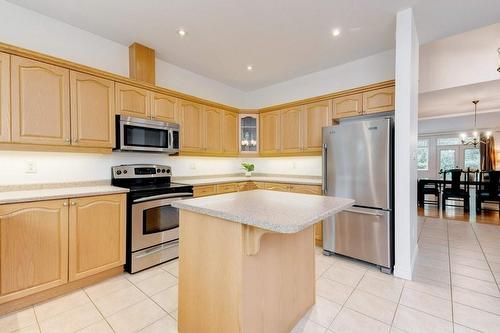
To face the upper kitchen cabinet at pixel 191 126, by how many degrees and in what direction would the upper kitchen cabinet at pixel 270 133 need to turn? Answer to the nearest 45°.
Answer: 0° — it already faces it

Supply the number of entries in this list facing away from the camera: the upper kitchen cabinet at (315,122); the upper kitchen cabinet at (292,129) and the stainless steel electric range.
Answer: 0

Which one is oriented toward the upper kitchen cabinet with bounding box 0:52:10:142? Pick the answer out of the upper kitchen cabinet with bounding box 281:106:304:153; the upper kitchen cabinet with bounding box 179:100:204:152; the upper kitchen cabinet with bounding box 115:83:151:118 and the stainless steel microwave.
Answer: the upper kitchen cabinet with bounding box 281:106:304:153

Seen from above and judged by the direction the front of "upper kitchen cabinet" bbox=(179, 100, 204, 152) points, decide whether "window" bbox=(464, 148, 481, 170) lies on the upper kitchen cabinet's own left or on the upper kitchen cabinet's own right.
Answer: on the upper kitchen cabinet's own left

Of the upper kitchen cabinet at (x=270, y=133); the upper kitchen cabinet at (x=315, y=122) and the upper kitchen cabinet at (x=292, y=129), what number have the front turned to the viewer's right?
0

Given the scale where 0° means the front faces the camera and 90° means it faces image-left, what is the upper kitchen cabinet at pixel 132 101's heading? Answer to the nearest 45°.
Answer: approximately 315°

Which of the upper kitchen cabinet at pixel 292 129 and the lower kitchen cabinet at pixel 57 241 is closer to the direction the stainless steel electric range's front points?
the upper kitchen cabinet

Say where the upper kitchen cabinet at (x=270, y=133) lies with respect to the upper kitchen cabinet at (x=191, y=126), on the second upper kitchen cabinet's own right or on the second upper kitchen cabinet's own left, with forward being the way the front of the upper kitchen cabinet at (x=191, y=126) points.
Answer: on the second upper kitchen cabinet's own left

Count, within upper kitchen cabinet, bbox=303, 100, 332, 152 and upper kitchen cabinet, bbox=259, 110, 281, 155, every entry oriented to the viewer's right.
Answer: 0

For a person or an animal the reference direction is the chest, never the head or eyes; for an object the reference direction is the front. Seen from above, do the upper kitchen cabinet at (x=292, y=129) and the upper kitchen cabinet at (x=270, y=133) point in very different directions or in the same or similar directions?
same or similar directions

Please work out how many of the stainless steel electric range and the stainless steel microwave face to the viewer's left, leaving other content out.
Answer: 0

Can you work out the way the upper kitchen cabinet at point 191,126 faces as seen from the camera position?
facing the viewer and to the right of the viewer

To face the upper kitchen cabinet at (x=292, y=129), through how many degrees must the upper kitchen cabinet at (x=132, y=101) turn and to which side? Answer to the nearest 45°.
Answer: approximately 45° to its left

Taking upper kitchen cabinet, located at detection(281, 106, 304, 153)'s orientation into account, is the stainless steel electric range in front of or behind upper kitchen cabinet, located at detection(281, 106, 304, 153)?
in front

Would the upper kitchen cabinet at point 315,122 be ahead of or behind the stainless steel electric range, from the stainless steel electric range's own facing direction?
ahead

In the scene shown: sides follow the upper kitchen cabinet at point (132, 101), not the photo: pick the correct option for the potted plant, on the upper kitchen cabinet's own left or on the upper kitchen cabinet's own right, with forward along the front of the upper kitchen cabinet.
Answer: on the upper kitchen cabinet's own left

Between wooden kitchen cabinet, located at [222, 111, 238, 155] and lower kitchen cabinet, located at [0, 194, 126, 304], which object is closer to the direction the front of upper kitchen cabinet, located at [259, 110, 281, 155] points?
the lower kitchen cabinet

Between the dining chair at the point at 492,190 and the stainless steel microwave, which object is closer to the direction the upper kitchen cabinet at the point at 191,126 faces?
the dining chair

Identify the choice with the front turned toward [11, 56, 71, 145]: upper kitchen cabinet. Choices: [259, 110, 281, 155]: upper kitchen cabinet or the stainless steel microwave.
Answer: [259, 110, 281, 155]: upper kitchen cabinet

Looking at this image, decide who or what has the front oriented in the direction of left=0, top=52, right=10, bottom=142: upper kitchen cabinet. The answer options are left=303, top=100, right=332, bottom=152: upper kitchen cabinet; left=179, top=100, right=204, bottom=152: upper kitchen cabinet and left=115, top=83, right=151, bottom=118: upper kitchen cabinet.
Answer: left=303, top=100, right=332, bottom=152: upper kitchen cabinet
